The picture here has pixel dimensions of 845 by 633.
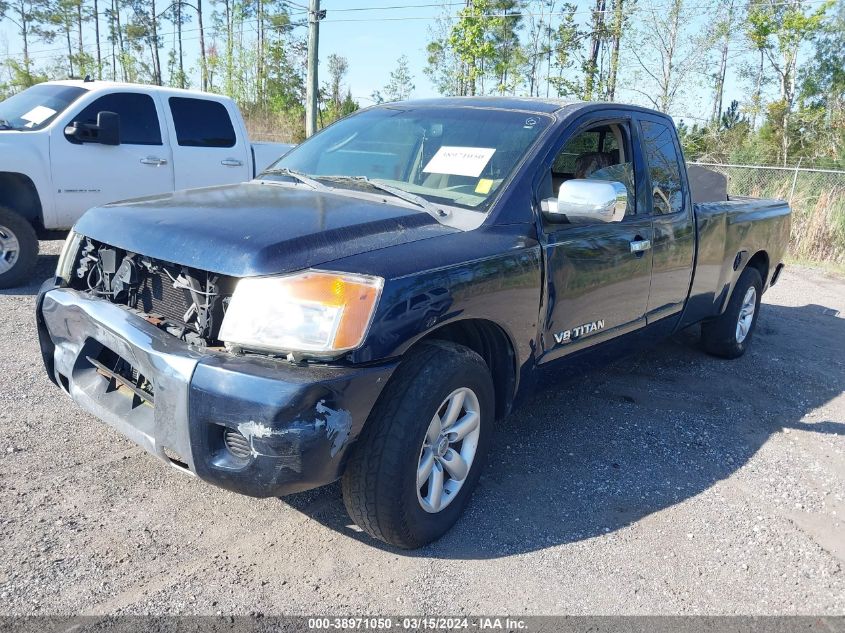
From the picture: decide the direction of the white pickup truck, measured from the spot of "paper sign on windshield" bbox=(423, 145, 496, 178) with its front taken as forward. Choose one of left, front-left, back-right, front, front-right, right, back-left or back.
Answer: right

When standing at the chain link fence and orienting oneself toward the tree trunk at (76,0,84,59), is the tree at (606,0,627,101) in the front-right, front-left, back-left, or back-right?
front-right

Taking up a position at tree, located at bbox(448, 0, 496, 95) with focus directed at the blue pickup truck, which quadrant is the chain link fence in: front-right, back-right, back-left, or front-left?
front-left

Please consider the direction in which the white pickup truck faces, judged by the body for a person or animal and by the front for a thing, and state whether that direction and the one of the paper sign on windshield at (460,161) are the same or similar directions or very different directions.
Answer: same or similar directions

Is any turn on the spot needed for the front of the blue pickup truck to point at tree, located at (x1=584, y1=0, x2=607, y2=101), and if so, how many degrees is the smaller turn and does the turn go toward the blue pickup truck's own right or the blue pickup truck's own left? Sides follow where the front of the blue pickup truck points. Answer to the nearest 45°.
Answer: approximately 135° to the blue pickup truck's own right

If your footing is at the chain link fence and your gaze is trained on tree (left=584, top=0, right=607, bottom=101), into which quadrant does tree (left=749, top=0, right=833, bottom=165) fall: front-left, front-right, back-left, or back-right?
front-right

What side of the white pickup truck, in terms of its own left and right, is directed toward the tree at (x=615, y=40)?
back

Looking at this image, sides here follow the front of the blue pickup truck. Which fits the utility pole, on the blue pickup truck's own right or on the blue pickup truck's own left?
on the blue pickup truck's own right

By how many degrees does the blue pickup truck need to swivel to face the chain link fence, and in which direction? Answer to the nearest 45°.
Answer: approximately 180°

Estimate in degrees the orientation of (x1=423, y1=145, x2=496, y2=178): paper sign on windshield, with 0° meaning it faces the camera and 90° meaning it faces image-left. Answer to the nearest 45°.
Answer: approximately 45°

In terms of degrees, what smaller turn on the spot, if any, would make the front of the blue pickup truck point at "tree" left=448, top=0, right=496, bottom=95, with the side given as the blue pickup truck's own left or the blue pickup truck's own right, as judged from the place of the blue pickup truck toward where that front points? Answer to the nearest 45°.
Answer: approximately 135° to the blue pickup truck's own right

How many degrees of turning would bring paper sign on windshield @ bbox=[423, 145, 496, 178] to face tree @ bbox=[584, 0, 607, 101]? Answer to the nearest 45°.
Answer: approximately 135° to its right

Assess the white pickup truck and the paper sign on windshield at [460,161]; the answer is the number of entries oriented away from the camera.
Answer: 0

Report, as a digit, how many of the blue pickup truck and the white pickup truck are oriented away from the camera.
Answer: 0
